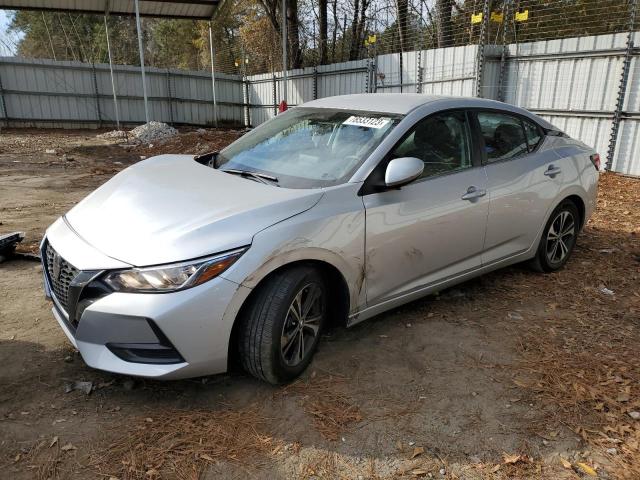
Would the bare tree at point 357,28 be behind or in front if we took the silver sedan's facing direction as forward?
behind

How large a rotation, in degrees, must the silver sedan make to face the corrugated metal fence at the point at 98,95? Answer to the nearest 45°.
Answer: approximately 90° to its right

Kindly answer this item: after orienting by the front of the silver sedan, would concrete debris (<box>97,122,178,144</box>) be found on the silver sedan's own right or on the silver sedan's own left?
on the silver sedan's own right

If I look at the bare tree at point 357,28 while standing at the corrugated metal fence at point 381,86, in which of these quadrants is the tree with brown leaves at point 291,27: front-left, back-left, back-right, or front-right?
front-left

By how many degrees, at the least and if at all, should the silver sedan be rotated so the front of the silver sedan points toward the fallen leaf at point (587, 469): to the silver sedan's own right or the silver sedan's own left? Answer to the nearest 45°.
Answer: approximately 90° to the silver sedan's own left

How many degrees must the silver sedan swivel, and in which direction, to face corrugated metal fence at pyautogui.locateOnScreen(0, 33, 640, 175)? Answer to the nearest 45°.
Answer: approximately 135° to its right

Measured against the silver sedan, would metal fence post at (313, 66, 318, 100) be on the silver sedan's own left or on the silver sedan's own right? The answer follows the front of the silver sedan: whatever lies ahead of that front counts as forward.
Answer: on the silver sedan's own right

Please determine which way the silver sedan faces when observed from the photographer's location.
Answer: facing the viewer and to the left of the viewer

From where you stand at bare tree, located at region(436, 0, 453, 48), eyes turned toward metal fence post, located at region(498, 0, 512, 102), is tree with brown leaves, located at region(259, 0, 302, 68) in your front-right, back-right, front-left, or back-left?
back-right

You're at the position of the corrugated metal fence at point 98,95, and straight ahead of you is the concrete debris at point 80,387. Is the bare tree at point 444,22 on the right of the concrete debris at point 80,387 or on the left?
left

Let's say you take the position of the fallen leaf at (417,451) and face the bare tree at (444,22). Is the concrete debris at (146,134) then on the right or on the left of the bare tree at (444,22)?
left

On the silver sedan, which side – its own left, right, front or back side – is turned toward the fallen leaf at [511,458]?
left
